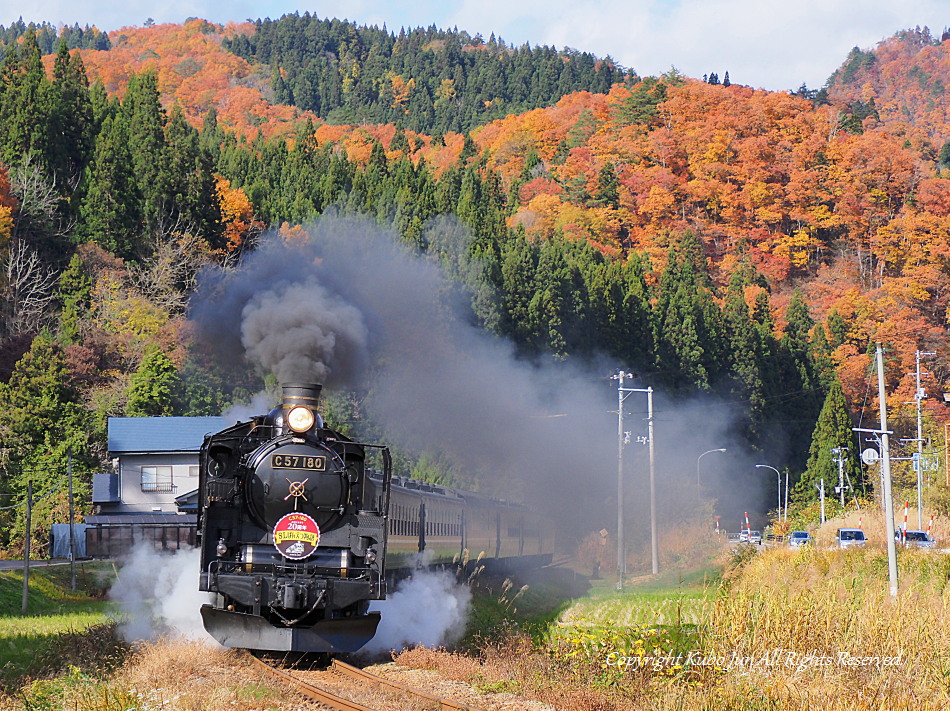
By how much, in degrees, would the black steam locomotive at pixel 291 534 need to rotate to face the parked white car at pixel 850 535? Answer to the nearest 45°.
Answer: approximately 135° to its left

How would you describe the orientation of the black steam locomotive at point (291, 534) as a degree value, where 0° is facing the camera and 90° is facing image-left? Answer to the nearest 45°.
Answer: approximately 0°

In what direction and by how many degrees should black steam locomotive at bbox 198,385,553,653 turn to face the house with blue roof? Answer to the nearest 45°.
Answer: approximately 180°
